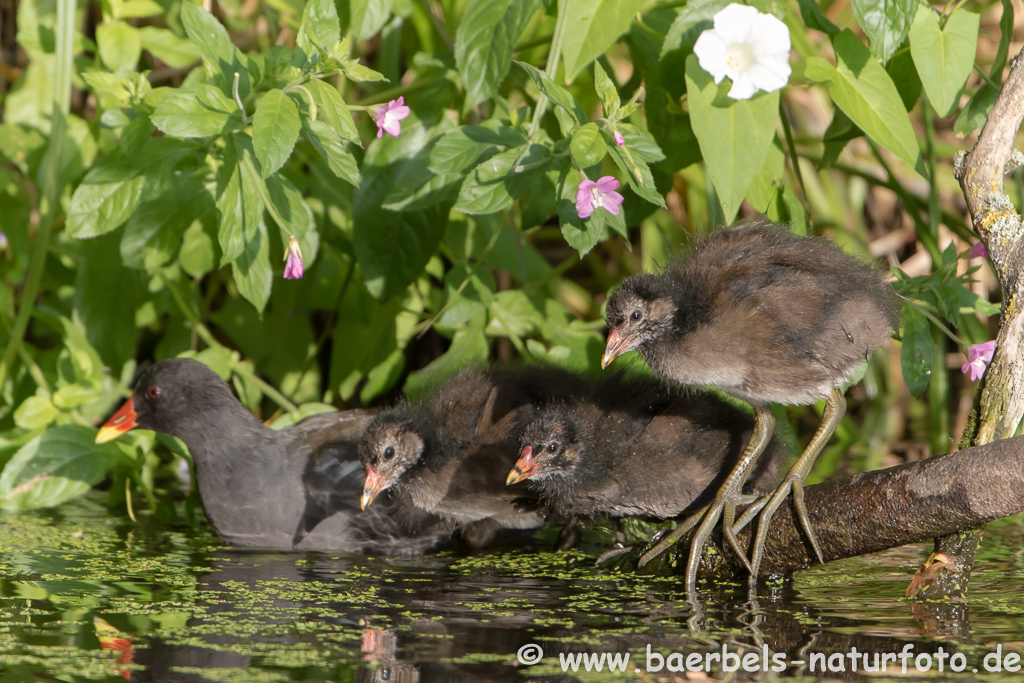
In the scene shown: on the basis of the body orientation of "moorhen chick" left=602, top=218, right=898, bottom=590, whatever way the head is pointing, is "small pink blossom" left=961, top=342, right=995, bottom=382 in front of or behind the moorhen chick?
behind

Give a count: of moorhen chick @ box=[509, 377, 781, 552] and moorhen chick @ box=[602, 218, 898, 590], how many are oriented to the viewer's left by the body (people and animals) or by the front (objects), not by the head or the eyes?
2

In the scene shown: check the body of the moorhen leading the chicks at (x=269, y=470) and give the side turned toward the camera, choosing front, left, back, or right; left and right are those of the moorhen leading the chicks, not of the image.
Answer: left

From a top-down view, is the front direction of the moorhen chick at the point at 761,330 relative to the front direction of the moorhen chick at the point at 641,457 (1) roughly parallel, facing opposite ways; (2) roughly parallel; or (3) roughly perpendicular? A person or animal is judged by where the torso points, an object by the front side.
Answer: roughly parallel

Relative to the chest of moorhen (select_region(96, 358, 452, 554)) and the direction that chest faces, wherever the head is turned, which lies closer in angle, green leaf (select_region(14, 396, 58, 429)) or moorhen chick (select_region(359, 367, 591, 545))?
the green leaf

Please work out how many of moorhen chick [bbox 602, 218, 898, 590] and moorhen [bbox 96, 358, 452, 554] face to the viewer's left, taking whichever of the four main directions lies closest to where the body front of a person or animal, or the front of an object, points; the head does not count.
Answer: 2

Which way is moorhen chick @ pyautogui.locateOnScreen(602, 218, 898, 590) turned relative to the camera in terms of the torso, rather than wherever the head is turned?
to the viewer's left

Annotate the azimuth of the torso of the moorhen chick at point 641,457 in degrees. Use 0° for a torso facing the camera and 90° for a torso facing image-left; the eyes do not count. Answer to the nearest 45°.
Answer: approximately 90°

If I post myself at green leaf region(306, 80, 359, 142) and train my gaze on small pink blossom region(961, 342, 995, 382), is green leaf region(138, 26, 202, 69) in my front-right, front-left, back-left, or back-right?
back-left

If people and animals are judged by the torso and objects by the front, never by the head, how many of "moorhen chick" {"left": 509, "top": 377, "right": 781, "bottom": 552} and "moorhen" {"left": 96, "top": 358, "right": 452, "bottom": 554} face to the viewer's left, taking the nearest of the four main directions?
2
